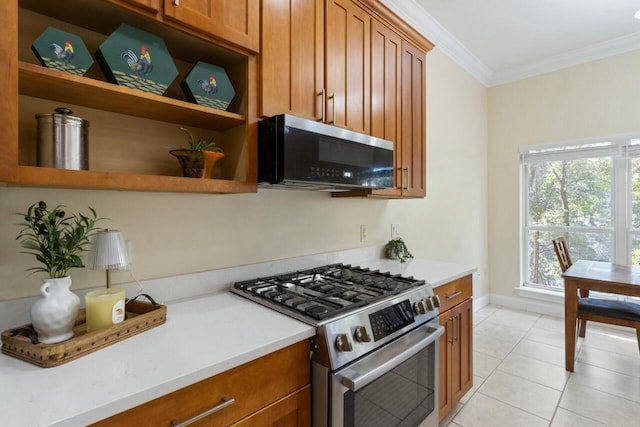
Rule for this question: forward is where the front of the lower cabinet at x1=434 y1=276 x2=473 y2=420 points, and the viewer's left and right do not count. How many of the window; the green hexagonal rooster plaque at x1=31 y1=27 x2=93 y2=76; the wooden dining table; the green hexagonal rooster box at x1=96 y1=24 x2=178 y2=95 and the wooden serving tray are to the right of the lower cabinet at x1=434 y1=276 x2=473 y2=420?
3

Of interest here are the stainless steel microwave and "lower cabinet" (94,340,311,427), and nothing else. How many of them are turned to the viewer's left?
0

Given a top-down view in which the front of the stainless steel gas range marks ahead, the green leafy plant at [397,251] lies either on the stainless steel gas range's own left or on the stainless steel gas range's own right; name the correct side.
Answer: on the stainless steel gas range's own left

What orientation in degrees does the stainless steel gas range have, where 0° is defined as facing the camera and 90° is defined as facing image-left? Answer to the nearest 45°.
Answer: approximately 315°

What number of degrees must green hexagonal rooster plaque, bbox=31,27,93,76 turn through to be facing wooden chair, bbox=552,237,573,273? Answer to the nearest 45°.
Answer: approximately 45° to its left

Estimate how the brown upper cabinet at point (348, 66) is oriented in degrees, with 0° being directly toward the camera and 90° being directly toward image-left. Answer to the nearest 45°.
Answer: approximately 315°

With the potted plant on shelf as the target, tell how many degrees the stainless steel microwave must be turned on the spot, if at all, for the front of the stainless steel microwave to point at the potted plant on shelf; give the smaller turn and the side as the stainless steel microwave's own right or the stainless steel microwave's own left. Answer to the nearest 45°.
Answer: approximately 135° to the stainless steel microwave's own right

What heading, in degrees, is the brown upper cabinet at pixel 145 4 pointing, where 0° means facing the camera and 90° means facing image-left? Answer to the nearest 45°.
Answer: approximately 315°

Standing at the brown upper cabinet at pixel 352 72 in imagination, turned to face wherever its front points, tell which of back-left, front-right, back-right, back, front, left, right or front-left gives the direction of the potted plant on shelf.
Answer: right

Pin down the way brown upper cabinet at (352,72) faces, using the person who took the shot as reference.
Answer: facing the viewer and to the right of the viewer

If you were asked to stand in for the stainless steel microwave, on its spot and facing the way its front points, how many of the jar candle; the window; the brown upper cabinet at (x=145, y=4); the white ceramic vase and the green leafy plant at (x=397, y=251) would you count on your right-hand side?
3

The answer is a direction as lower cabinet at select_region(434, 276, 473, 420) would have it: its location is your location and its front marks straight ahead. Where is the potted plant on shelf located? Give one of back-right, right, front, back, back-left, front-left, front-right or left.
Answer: right

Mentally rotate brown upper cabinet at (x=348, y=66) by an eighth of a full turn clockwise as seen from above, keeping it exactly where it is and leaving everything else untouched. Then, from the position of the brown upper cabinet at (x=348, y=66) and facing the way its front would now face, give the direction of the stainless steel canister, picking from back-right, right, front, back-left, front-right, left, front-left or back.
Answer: front-right

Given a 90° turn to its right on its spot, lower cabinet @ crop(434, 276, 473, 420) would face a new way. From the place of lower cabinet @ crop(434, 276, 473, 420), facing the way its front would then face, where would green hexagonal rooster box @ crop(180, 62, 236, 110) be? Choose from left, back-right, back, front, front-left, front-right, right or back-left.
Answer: front
